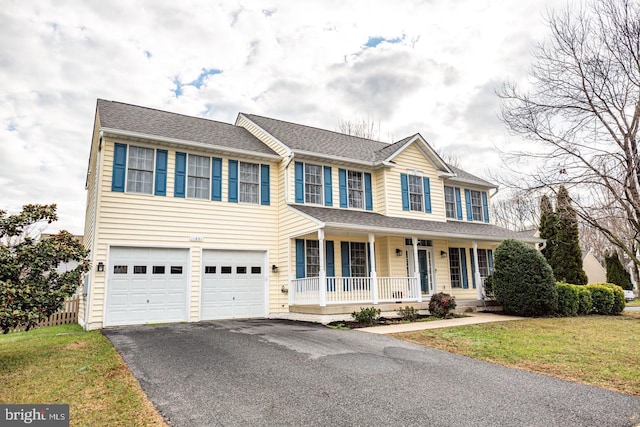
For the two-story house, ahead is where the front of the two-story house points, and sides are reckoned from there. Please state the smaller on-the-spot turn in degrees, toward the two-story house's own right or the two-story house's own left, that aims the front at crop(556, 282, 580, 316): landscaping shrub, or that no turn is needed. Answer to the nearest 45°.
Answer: approximately 45° to the two-story house's own left

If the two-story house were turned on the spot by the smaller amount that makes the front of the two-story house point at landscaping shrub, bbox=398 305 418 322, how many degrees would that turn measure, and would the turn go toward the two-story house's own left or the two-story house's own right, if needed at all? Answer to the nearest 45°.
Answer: approximately 45° to the two-story house's own left

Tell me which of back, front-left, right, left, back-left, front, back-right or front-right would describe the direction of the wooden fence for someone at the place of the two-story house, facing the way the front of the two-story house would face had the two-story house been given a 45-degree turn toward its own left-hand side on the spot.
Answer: back

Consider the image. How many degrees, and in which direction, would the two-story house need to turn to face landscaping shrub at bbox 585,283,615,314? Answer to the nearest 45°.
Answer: approximately 45° to its left

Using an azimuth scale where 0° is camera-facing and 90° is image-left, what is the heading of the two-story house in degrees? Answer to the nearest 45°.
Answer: approximately 315°
